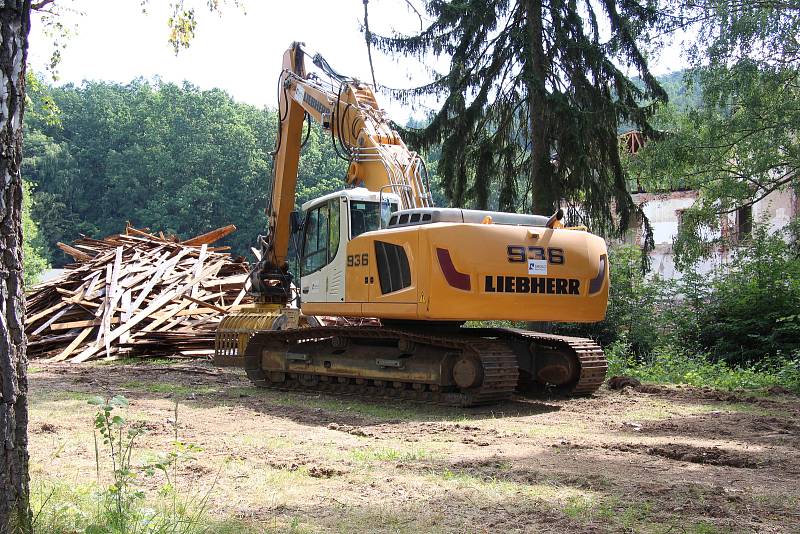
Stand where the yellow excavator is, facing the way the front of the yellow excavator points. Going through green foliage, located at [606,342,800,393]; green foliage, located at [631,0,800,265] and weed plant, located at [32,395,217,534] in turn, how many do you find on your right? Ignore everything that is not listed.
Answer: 2

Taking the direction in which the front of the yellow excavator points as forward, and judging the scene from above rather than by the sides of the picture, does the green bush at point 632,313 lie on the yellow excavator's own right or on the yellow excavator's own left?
on the yellow excavator's own right

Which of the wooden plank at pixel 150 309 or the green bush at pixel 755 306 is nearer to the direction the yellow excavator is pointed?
the wooden plank

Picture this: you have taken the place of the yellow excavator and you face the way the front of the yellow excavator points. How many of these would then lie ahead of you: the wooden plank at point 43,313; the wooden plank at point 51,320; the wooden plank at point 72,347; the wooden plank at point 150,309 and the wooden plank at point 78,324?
5

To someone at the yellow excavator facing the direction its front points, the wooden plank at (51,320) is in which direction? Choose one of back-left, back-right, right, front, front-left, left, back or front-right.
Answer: front

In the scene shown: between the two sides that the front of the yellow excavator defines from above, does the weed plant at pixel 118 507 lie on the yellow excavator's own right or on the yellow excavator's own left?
on the yellow excavator's own left

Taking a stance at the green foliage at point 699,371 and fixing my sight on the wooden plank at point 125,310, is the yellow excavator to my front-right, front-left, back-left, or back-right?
front-left

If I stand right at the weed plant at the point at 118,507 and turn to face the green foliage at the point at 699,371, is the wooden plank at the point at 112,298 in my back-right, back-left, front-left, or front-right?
front-left

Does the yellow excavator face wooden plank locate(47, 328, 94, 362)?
yes

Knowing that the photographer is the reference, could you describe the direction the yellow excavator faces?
facing away from the viewer and to the left of the viewer

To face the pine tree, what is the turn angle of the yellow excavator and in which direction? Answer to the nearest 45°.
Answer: approximately 90° to its right

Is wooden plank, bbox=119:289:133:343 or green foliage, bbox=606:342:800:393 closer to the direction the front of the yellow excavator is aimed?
the wooden plank

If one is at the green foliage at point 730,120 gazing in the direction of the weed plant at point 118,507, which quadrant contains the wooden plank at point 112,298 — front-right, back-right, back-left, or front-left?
front-right

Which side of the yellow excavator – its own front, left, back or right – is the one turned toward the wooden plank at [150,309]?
front

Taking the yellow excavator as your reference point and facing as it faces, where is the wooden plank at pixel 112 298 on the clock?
The wooden plank is roughly at 12 o'clock from the yellow excavator.

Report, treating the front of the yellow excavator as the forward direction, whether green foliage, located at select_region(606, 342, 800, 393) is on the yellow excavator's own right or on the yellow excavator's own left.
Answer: on the yellow excavator's own right
